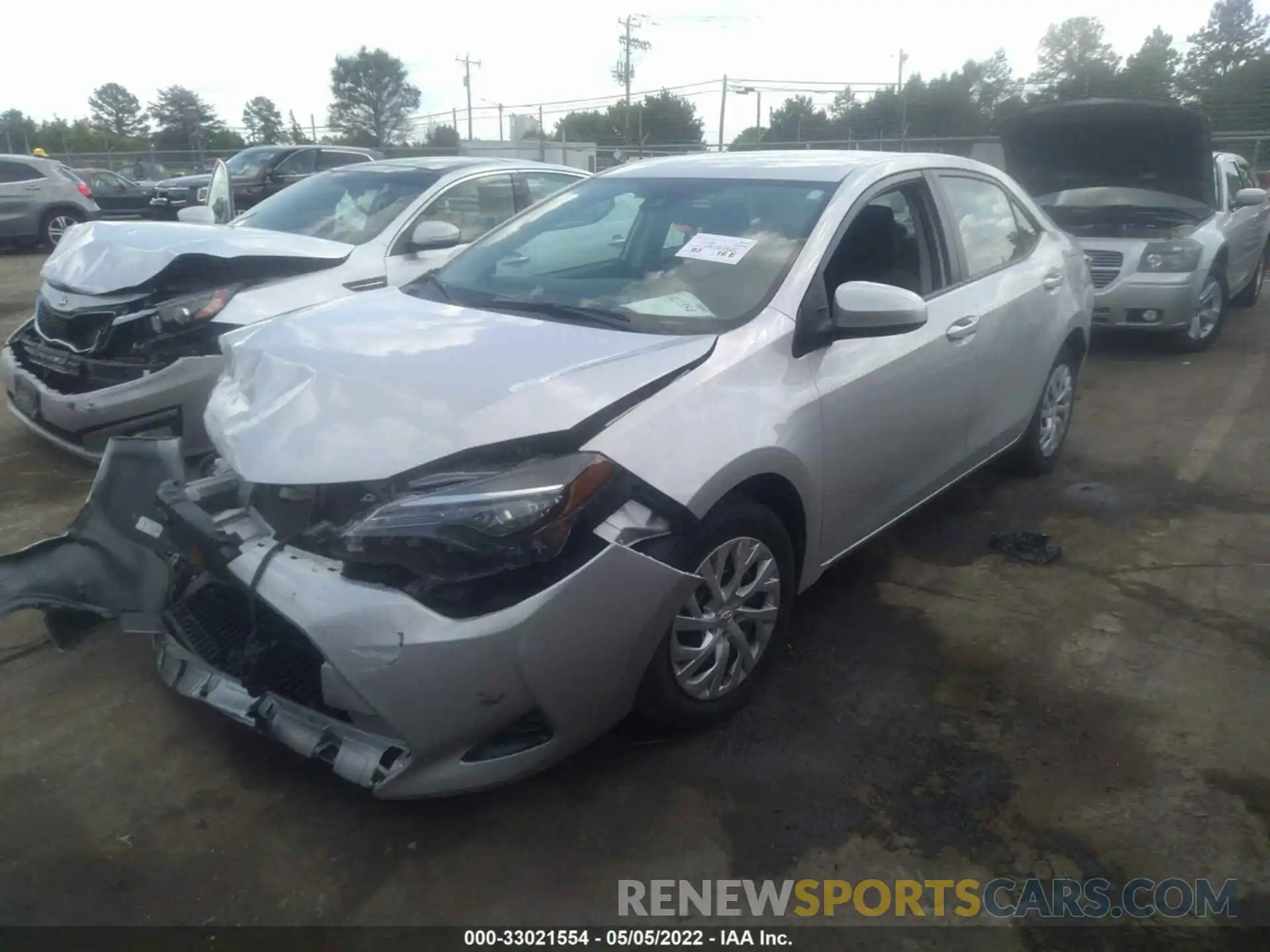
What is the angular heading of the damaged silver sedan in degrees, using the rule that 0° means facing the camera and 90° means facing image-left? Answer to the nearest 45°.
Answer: approximately 45°

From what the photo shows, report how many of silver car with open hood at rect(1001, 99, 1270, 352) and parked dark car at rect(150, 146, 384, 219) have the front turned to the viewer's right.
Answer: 0

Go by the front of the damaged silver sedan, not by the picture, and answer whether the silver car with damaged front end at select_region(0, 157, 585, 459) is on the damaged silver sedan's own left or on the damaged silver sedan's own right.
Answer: on the damaged silver sedan's own right

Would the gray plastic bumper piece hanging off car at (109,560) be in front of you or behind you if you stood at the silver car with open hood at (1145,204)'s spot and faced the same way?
in front

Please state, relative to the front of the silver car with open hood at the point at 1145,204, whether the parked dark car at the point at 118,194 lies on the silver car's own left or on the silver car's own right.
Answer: on the silver car's own right

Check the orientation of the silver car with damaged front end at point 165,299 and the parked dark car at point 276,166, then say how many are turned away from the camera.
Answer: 0

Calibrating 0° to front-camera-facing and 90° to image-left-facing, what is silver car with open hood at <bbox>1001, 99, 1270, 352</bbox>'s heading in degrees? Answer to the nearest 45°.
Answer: approximately 45°

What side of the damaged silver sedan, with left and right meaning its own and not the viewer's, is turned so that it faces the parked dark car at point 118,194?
right

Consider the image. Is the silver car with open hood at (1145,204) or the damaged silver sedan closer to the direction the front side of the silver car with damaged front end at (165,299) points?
the damaged silver sedan

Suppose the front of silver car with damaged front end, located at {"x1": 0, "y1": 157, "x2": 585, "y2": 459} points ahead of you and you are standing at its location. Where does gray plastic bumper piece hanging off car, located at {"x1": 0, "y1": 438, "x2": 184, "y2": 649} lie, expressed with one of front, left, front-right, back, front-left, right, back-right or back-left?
front-left

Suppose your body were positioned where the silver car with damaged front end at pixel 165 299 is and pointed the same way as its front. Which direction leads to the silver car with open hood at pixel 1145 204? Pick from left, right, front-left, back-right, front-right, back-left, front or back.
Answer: back-left

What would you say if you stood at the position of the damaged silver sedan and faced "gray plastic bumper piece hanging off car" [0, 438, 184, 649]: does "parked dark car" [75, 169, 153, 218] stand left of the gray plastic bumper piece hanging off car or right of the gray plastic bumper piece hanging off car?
right

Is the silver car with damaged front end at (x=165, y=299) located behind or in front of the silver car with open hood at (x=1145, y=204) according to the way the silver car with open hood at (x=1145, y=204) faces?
in front

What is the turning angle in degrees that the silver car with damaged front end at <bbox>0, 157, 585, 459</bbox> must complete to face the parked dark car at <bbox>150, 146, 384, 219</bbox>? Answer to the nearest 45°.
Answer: approximately 135° to its right
